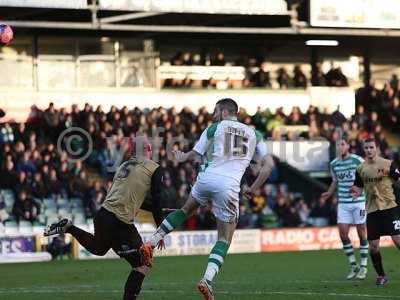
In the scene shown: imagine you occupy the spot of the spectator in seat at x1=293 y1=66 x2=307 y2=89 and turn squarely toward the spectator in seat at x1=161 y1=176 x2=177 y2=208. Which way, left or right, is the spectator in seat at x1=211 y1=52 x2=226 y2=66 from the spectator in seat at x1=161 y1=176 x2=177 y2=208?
right

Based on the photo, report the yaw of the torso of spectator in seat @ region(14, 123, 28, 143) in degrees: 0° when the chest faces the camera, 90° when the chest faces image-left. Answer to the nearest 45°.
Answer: approximately 0°

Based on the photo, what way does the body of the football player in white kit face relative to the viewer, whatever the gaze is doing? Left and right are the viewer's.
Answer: facing away from the viewer and to the left of the viewer

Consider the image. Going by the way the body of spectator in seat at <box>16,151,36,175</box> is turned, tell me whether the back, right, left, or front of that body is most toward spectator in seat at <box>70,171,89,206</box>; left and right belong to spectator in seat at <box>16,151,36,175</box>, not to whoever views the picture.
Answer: left

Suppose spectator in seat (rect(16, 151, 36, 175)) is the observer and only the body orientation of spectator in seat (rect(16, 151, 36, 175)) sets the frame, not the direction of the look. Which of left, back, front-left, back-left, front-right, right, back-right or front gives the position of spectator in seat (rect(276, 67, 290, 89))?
back-left

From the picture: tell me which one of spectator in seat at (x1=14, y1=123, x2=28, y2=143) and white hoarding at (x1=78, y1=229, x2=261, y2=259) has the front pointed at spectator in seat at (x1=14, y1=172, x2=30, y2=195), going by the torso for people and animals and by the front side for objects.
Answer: spectator in seat at (x1=14, y1=123, x2=28, y2=143)
